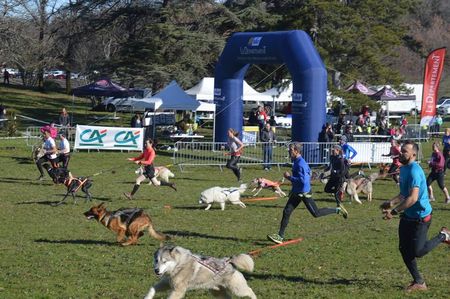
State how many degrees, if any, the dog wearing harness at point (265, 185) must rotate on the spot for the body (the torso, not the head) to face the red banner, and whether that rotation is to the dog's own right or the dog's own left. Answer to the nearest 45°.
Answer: approximately 135° to the dog's own right

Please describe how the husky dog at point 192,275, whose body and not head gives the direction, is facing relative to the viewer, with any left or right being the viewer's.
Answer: facing to the left of the viewer

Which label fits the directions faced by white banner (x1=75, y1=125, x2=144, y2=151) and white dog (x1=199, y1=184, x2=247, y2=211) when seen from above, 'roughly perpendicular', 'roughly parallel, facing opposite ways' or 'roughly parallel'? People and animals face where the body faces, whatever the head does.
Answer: roughly perpendicular

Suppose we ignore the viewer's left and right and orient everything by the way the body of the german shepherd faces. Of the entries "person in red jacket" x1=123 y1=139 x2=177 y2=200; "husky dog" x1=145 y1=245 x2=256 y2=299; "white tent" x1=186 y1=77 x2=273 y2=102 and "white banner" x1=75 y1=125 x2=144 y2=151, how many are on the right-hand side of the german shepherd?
3

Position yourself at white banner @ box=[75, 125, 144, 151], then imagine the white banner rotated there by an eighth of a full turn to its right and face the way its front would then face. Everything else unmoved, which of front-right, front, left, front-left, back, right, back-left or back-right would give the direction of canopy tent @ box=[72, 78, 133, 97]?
back-right

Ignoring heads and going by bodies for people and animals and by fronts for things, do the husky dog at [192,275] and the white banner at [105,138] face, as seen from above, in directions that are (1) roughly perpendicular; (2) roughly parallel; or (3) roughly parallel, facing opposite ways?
roughly perpendicular

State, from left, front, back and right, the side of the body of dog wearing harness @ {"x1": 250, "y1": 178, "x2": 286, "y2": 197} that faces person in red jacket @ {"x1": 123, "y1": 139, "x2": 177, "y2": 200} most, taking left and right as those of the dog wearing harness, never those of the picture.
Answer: front

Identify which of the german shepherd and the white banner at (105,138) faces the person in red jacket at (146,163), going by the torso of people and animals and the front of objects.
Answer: the white banner

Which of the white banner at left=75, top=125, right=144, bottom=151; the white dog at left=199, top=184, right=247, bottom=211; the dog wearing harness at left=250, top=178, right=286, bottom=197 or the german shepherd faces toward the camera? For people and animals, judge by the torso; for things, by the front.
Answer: the white banner

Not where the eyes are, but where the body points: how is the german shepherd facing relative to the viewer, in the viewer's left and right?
facing to the left of the viewer

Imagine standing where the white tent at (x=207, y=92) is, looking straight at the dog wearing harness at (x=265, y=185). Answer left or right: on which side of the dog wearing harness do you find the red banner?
left

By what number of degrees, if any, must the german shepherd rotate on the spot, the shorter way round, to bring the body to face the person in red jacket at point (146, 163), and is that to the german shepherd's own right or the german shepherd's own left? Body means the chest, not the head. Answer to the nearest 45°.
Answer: approximately 90° to the german shepherd's own right
